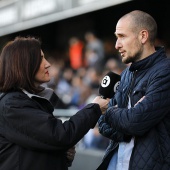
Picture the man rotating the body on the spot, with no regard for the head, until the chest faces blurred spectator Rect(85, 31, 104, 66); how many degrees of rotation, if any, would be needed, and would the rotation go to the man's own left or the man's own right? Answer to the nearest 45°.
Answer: approximately 135° to the man's own right

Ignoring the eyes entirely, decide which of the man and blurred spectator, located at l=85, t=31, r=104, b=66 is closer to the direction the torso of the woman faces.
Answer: the man

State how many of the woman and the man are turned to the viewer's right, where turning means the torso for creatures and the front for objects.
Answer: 1

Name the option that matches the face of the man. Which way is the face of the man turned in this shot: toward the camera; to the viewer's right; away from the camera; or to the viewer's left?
to the viewer's left

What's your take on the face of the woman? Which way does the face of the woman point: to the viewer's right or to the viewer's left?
to the viewer's right

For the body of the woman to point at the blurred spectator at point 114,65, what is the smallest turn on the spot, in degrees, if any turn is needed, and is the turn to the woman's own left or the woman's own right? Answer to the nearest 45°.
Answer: approximately 90° to the woman's own left

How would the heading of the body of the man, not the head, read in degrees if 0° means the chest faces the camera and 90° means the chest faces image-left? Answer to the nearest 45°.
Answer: approximately 45°

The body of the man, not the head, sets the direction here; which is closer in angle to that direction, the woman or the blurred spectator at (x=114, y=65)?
the woman

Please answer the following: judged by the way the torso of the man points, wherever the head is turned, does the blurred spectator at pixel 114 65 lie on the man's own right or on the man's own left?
on the man's own right

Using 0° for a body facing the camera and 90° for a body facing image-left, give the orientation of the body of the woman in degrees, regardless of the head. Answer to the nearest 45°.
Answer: approximately 270°
